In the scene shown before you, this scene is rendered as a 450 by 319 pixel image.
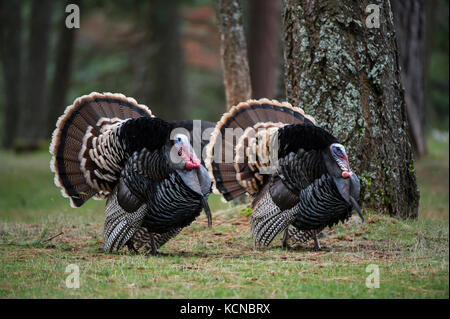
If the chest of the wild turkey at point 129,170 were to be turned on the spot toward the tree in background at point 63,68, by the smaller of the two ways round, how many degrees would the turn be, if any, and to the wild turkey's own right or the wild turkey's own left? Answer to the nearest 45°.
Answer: approximately 90° to the wild turkey's own left

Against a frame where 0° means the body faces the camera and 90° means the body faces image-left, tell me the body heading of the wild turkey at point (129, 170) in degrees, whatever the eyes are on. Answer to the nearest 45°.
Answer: approximately 270°

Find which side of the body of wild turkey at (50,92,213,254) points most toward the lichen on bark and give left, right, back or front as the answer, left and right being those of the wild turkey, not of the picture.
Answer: front

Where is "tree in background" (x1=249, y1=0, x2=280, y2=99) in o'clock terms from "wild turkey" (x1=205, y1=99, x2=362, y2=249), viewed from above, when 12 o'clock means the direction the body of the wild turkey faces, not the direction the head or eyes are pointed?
The tree in background is roughly at 9 o'clock from the wild turkey.

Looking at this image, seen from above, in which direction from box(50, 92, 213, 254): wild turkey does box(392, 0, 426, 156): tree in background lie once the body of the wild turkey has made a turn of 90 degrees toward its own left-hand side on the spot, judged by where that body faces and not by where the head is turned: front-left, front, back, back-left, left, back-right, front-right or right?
front-right

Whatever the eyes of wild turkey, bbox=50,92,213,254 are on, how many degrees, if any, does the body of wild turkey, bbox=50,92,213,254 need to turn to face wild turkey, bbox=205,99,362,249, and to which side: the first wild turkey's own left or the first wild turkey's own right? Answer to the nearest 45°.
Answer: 0° — it already faces it

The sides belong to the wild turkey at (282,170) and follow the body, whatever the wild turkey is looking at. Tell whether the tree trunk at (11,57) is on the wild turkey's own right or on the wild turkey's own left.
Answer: on the wild turkey's own left

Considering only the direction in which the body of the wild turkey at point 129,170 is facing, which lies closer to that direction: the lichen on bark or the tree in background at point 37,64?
the lichen on bark

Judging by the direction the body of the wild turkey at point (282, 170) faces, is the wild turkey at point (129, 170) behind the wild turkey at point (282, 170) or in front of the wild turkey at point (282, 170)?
behind

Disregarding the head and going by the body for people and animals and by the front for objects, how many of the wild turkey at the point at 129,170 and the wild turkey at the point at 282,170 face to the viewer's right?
2

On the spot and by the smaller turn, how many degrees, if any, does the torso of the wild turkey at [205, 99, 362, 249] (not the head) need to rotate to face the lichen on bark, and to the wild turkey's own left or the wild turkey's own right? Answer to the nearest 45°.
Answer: approximately 45° to the wild turkey's own left

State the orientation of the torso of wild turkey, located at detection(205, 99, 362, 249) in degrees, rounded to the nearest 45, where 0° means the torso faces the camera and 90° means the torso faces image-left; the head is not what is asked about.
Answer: approximately 270°

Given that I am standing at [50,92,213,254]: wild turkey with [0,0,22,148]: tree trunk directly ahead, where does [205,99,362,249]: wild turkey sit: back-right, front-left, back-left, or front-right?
back-right
